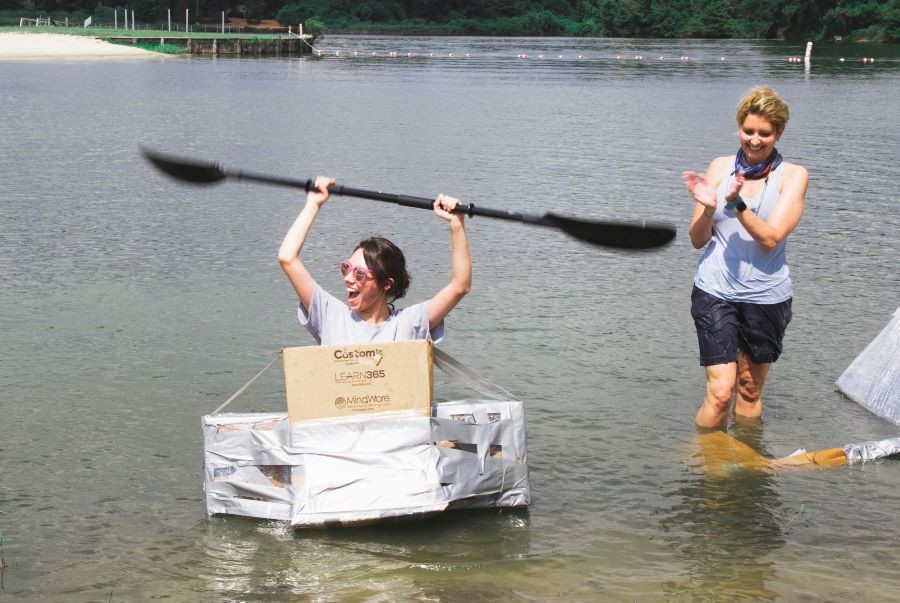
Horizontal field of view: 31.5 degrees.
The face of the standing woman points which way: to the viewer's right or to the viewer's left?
to the viewer's left

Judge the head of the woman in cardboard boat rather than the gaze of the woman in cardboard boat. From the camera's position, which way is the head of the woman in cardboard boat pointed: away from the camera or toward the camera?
toward the camera

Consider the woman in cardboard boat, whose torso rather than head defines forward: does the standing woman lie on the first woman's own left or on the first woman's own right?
on the first woman's own left

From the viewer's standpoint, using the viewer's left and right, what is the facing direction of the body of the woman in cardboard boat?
facing the viewer
